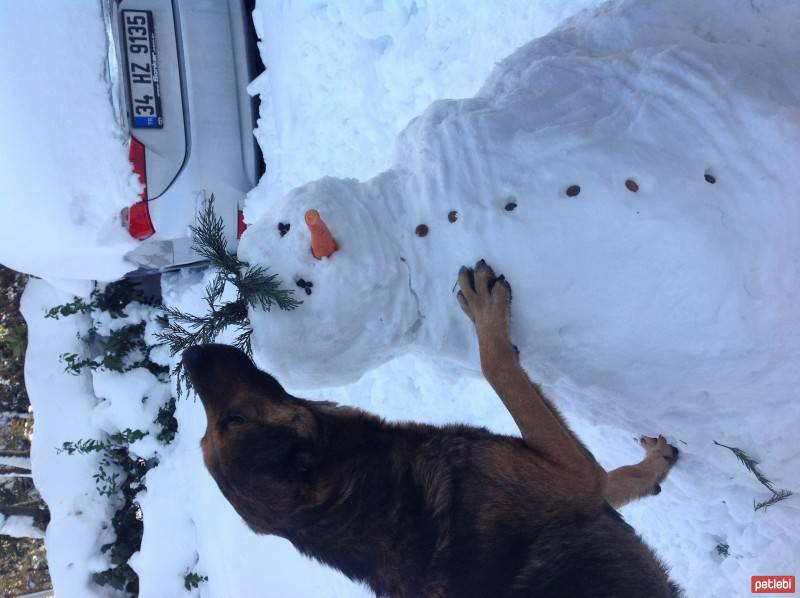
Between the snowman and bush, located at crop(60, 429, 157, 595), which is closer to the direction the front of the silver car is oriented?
the bush

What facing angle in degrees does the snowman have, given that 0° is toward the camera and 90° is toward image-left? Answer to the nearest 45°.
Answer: approximately 0°

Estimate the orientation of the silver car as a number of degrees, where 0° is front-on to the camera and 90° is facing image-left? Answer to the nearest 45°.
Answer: approximately 180°

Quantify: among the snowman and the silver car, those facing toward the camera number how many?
1

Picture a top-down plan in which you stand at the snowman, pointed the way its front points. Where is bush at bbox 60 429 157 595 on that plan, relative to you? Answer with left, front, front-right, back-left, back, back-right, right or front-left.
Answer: back-right
